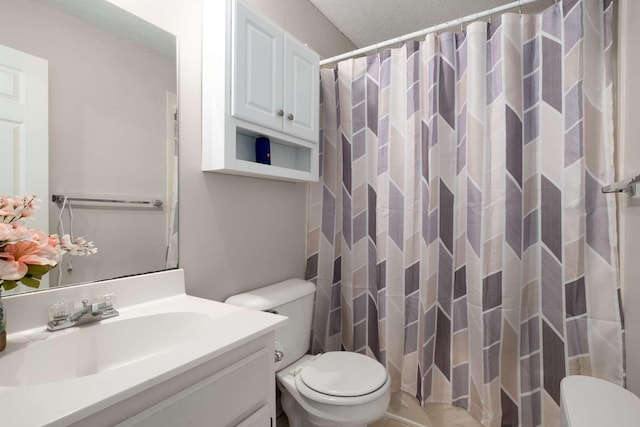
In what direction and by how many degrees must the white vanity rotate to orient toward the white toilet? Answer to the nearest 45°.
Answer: approximately 90° to its left

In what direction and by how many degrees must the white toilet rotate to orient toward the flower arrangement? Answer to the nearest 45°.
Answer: approximately 90° to its right

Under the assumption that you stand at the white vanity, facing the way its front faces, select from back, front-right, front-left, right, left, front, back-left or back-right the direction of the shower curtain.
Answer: front-left

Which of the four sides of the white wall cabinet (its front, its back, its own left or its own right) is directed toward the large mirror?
right

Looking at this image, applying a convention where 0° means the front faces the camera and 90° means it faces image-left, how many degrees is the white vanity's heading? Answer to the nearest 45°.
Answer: approximately 315°

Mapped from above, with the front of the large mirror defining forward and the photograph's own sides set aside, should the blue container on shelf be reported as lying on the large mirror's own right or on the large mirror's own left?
on the large mirror's own left

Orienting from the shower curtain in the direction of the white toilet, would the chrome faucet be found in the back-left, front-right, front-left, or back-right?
front-left

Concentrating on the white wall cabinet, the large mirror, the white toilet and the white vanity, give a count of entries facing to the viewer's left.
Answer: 0

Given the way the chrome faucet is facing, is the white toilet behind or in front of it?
in front

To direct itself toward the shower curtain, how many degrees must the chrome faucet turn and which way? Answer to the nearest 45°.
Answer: approximately 45° to its left

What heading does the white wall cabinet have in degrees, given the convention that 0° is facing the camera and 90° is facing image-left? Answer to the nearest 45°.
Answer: approximately 315°

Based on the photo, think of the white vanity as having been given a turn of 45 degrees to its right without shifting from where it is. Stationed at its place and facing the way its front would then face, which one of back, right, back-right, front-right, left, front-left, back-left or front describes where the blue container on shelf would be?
back-left

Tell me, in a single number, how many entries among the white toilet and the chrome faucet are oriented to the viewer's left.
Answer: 0

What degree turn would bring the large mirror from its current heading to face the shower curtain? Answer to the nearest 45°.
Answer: approximately 45° to its left

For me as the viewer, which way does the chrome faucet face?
facing the viewer and to the right of the viewer

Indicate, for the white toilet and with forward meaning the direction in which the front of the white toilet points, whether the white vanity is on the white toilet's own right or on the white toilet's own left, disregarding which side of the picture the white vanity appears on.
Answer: on the white toilet's own right

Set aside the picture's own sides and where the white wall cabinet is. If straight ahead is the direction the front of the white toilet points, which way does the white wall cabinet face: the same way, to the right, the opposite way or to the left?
the same way

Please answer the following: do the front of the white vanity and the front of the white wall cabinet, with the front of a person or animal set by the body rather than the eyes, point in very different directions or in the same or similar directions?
same or similar directions

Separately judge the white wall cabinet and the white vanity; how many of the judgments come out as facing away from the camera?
0
